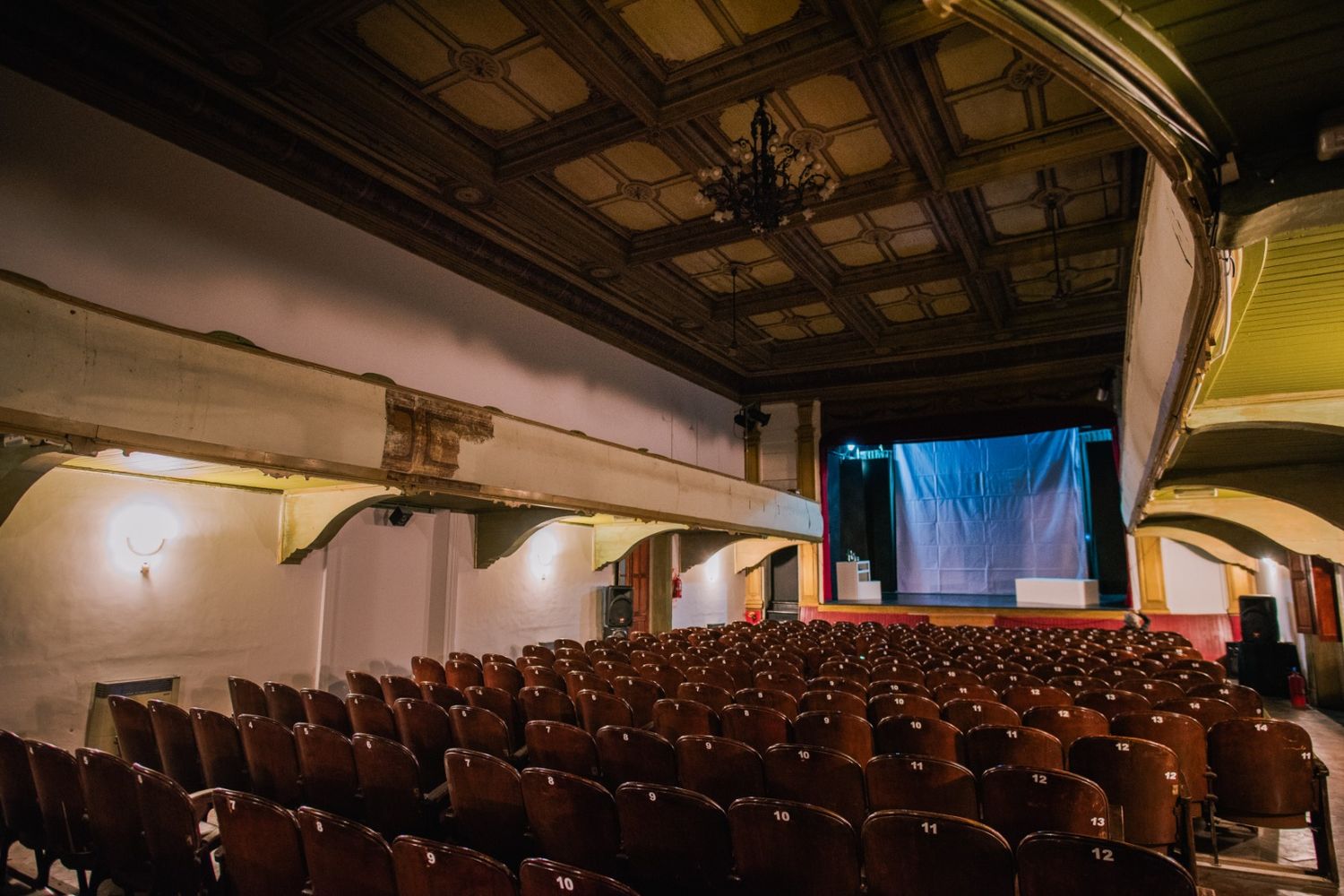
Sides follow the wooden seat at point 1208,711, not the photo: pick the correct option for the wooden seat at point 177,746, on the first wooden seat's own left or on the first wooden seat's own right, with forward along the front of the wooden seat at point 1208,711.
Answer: on the first wooden seat's own left

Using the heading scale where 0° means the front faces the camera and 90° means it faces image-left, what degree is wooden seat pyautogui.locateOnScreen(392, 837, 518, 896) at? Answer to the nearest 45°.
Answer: approximately 225°

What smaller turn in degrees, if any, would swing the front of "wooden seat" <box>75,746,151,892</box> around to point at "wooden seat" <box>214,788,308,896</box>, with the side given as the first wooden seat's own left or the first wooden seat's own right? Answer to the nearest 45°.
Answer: approximately 90° to the first wooden seat's own right

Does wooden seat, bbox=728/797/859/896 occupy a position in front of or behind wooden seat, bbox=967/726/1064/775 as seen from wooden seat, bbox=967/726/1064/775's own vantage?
behind

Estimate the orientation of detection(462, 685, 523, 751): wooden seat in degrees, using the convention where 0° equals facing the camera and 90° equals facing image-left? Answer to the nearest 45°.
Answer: approximately 225°

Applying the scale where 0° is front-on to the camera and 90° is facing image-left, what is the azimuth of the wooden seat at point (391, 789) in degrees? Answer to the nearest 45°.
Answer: approximately 225°

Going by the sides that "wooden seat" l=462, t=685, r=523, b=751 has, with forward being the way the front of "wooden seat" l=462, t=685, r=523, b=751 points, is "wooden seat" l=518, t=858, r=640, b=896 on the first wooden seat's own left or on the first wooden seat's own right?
on the first wooden seat's own right

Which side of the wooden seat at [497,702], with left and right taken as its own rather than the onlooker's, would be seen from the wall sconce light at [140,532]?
left

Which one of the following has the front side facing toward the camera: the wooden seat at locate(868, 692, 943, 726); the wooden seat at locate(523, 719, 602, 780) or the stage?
the stage

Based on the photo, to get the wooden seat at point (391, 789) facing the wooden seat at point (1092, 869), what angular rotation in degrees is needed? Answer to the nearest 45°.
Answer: approximately 90° to its right

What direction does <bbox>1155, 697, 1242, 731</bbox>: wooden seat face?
away from the camera

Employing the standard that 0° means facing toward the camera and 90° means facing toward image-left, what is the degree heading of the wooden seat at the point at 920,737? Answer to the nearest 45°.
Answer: approximately 180°
